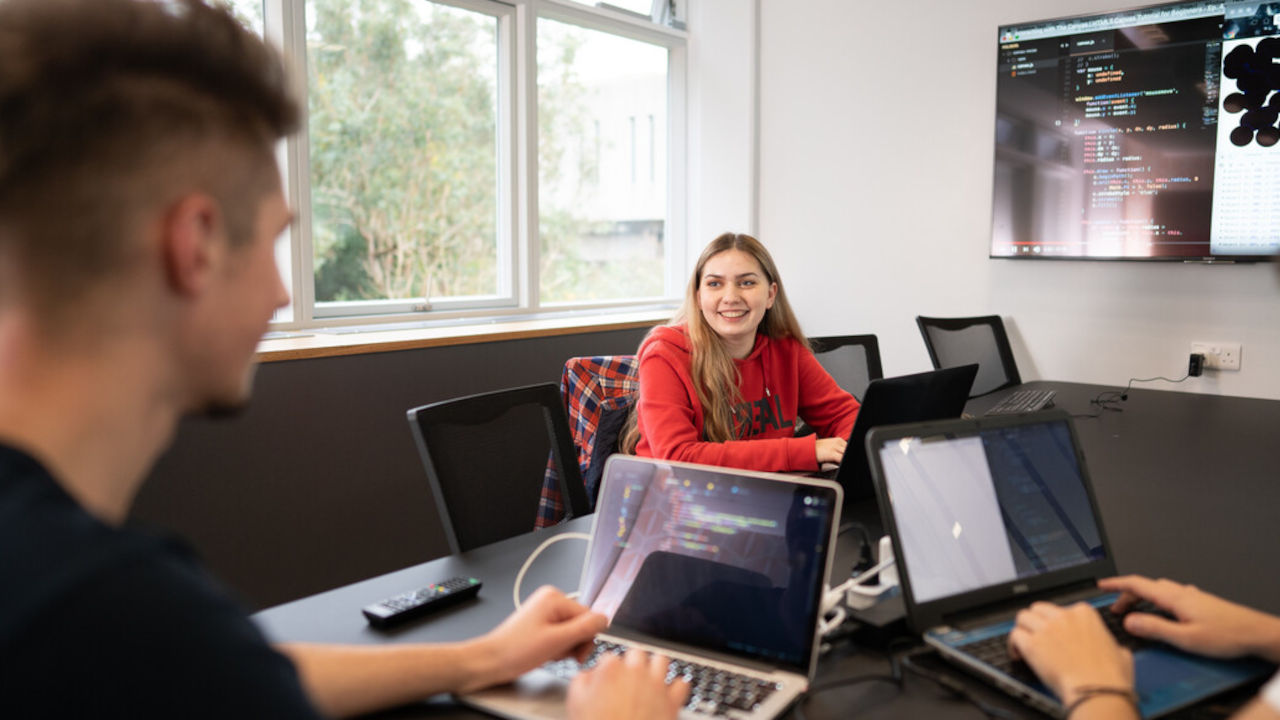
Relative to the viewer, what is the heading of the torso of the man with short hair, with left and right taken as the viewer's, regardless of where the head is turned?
facing away from the viewer and to the right of the viewer

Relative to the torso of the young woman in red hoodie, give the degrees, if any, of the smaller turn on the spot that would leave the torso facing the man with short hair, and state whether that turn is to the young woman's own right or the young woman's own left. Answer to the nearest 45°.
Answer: approximately 45° to the young woman's own right

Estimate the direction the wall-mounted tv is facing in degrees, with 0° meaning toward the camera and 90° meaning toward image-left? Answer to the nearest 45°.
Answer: approximately 45°

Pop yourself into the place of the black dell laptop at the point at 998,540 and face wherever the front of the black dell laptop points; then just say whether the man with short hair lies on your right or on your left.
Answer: on your right

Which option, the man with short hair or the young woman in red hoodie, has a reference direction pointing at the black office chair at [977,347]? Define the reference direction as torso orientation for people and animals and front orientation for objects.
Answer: the man with short hair

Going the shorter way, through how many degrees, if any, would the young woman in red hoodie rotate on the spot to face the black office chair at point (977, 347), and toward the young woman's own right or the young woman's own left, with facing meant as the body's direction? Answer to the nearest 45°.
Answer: approximately 90° to the young woman's own left

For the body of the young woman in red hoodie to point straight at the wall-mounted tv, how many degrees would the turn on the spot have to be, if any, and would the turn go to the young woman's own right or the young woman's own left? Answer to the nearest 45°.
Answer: approximately 90° to the young woman's own left

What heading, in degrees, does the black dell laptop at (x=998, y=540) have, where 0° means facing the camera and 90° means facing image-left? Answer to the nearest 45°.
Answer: approximately 315°

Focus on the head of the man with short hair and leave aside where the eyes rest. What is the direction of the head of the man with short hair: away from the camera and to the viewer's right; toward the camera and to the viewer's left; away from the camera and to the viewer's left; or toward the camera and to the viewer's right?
away from the camera and to the viewer's right

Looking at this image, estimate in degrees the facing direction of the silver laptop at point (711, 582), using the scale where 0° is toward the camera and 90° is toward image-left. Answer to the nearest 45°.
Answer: approximately 45°
